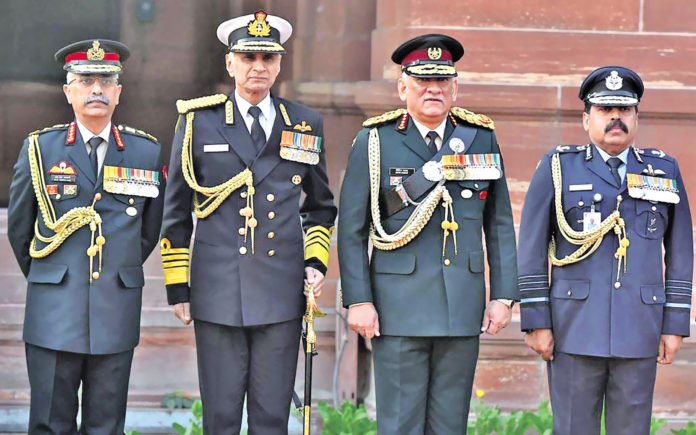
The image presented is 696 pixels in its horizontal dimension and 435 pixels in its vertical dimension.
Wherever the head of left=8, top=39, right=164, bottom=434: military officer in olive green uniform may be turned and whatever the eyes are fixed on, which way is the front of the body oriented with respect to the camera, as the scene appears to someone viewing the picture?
toward the camera

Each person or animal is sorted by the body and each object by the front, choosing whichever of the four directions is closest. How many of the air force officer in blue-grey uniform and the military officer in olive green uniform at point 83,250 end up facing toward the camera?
2

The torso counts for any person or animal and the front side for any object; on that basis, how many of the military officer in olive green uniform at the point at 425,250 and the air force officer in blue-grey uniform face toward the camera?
2

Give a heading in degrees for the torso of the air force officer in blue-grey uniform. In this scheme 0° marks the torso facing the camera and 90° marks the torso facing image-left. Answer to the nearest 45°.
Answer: approximately 0°

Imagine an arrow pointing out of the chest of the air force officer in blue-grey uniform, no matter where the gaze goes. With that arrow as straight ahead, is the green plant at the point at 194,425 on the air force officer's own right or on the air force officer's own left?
on the air force officer's own right

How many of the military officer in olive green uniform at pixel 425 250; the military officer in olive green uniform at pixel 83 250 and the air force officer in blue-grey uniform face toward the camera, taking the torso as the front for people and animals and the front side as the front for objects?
3

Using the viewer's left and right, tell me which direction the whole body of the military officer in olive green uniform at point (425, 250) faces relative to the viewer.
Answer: facing the viewer

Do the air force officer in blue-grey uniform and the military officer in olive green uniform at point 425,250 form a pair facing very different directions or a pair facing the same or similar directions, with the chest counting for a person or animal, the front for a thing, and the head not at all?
same or similar directions
